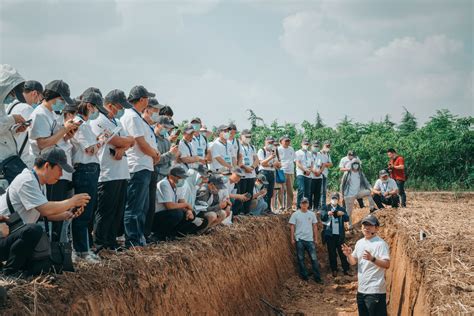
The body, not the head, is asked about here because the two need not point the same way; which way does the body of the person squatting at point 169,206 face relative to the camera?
to the viewer's right

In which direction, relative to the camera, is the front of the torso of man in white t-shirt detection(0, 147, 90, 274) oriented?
to the viewer's right

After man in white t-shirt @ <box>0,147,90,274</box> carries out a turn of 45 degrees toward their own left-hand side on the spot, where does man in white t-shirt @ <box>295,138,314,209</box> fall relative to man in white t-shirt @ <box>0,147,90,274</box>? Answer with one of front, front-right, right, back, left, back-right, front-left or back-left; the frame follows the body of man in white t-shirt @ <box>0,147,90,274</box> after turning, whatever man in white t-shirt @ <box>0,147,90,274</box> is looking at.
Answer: front

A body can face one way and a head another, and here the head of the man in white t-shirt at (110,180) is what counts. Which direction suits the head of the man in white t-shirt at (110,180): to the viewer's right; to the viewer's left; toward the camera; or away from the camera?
to the viewer's right

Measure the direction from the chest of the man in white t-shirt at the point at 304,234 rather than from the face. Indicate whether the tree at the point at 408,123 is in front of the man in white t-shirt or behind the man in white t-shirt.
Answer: behind

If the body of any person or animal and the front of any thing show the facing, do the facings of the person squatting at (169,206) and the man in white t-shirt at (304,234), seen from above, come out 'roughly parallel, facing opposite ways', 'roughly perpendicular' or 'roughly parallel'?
roughly perpendicular

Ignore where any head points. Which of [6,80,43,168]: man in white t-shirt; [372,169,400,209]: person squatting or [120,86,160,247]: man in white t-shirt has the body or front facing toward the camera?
the person squatting

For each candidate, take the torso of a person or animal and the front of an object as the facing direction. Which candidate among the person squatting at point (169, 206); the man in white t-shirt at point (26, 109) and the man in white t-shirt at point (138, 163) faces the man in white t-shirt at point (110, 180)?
the man in white t-shirt at point (26, 109)

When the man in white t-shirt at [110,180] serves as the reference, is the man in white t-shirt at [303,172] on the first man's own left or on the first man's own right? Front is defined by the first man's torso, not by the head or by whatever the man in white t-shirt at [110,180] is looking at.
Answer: on the first man's own left

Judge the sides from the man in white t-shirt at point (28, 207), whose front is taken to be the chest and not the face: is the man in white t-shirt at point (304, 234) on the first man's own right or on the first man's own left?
on the first man's own left

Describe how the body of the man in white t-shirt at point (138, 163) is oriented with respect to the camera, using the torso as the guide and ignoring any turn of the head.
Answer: to the viewer's right

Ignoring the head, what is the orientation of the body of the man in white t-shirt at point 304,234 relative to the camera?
toward the camera

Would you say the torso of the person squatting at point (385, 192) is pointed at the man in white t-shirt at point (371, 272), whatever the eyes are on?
yes

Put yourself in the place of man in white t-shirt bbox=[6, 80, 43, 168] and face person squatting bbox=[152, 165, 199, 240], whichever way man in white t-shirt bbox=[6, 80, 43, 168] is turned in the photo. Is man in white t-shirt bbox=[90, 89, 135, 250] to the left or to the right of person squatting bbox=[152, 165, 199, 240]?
right

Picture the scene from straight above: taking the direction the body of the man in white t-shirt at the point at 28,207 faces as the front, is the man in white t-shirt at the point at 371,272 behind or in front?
in front

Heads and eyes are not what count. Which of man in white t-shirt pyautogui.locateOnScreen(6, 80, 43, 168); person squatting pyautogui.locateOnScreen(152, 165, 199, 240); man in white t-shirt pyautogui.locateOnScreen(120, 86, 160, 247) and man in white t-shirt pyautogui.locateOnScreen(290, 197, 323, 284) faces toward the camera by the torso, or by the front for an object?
man in white t-shirt pyautogui.locateOnScreen(290, 197, 323, 284)

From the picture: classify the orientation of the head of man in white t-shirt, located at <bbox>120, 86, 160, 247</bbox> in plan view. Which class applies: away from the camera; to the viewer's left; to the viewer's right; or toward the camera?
to the viewer's right

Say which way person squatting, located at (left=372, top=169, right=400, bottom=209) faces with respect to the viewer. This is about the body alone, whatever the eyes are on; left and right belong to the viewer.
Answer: facing the viewer
